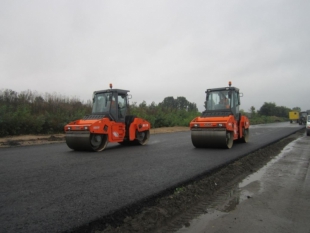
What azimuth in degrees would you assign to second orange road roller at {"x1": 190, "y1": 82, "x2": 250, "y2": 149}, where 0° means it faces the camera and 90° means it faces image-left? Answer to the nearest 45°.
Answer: approximately 45°

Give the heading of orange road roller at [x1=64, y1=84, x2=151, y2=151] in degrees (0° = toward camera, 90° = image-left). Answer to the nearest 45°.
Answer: approximately 45°

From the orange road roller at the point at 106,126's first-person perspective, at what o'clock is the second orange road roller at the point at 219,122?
The second orange road roller is roughly at 8 o'clock from the orange road roller.

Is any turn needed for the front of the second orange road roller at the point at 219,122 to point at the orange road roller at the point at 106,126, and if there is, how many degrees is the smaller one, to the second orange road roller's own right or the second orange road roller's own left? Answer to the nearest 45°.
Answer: approximately 45° to the second orange road roller's own right
